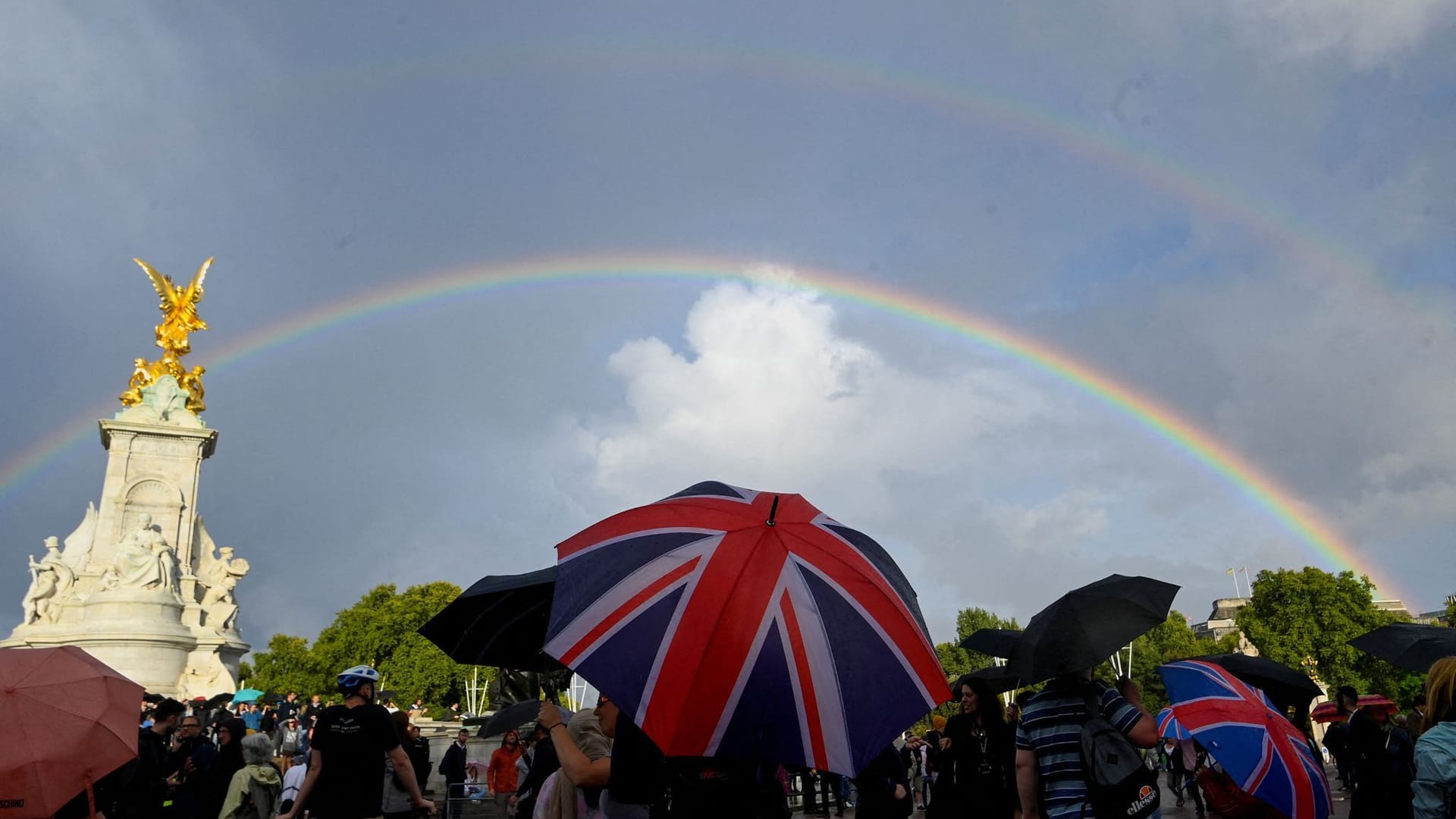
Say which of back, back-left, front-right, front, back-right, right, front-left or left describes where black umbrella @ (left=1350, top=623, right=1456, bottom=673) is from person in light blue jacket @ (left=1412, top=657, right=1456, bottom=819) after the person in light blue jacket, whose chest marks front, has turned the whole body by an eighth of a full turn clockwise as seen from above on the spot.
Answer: front-left

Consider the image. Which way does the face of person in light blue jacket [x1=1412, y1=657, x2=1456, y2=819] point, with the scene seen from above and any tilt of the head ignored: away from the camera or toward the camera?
away from the camera

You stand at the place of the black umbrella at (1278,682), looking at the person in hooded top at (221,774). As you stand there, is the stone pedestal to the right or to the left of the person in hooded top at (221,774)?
right

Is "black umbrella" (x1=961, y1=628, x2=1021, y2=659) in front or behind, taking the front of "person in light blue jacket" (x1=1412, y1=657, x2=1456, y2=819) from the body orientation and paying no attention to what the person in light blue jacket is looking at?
in front

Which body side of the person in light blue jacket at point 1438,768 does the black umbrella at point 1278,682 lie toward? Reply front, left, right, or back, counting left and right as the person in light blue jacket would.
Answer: front

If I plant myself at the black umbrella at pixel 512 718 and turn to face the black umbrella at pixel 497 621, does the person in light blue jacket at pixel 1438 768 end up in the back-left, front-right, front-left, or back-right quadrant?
front-left

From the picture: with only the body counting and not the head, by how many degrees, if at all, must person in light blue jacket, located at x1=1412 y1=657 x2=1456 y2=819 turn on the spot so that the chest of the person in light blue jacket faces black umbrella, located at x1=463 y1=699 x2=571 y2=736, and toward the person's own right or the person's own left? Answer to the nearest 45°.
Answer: approximately 45° to the person's own left
